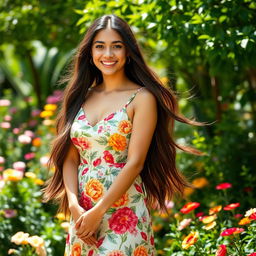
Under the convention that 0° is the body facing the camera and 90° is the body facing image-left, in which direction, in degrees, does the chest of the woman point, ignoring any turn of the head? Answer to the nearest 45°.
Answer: approximately 45°

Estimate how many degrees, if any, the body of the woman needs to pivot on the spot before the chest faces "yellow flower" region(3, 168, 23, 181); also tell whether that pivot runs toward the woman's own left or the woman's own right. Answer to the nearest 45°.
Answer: approximately 90° to the woman's own right
